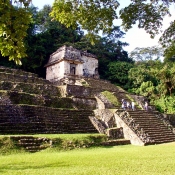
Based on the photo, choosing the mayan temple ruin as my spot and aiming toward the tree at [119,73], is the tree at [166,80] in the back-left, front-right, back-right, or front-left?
front-right

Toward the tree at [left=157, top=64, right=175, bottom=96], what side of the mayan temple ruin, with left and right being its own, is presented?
left

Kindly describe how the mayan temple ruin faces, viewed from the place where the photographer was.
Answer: facing the viewer and to the right of the viewer

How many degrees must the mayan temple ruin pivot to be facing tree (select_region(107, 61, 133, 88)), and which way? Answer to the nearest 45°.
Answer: approximately 135° to its left
